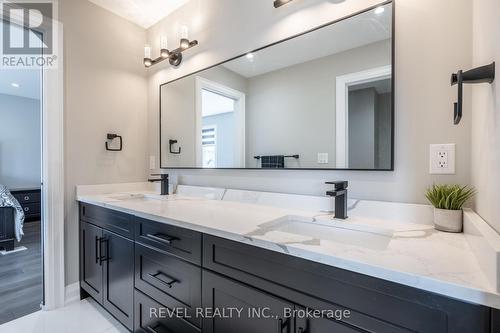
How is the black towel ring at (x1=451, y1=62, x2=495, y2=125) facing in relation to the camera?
to the viewer's left

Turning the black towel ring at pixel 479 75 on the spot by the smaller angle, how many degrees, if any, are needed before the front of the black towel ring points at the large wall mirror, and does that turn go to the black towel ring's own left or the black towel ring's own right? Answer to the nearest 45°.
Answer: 0° — it already faces it

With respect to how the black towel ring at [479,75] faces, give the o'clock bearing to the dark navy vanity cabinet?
The dark navy vanity cabinet is roughly at 11 o'clock from the black towel ring.

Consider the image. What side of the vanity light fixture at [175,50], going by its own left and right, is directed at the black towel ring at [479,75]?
left

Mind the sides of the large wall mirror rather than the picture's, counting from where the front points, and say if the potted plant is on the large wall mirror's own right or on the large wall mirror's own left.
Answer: on the large wall mirror's own left

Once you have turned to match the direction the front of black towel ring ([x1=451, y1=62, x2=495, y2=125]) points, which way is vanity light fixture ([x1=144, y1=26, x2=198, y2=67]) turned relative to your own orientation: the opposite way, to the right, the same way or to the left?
to the left

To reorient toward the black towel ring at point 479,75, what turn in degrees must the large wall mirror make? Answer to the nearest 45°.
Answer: approximately 90° to its left

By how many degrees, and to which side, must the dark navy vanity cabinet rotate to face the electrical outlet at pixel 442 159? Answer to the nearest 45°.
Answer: approximately 135° to its left

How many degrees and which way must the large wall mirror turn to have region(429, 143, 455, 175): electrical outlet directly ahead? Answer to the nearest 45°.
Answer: approximately 90° to its left
